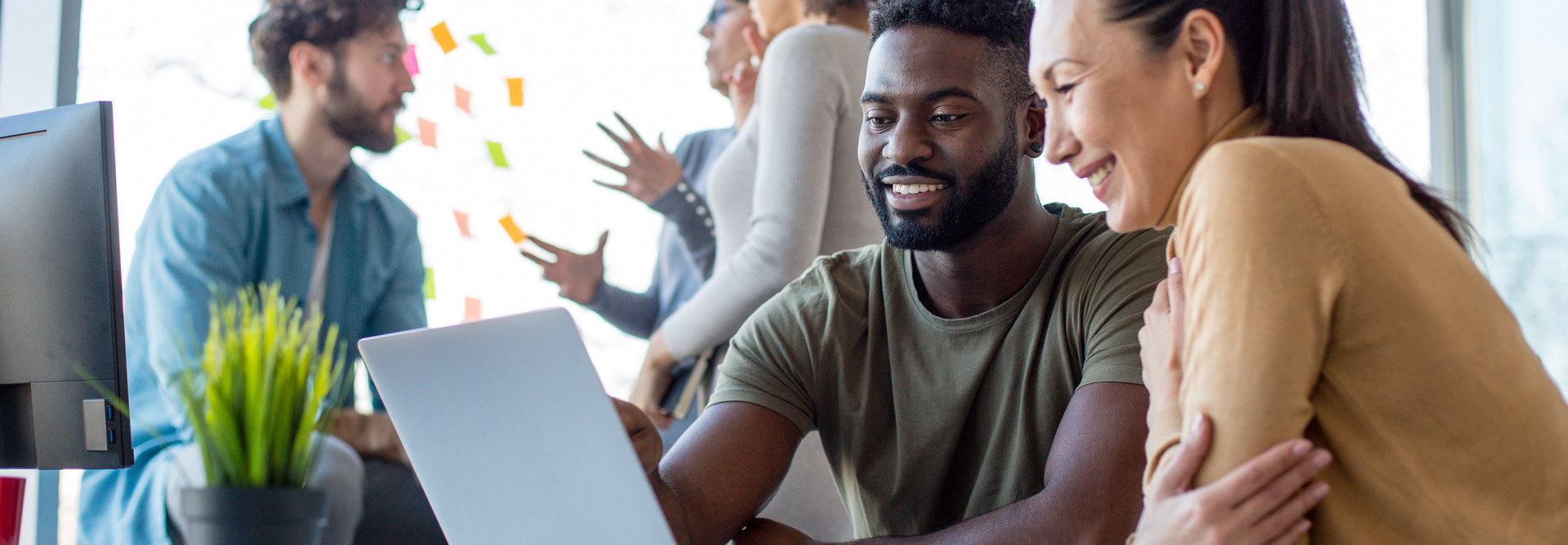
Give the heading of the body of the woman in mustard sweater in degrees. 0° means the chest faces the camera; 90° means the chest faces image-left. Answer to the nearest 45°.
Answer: approximately 90°

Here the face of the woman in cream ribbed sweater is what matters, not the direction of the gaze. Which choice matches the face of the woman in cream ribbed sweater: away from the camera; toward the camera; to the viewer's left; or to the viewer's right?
to the viewer's left

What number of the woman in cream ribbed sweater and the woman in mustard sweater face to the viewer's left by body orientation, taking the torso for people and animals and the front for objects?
2

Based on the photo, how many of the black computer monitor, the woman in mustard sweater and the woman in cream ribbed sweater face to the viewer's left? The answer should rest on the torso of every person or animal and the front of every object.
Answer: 2

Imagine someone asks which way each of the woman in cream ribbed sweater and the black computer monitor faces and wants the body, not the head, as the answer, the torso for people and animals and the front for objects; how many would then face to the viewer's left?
1

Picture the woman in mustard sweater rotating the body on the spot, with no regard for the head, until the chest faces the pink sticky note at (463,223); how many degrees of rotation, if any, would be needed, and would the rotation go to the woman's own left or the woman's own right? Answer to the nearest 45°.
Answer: approximately 45° to the woman's own right

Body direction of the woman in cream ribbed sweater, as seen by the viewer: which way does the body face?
to the viewer's left

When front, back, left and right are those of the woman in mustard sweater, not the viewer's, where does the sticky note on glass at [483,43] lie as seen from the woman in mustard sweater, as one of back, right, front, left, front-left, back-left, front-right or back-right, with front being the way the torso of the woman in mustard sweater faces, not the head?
front-right

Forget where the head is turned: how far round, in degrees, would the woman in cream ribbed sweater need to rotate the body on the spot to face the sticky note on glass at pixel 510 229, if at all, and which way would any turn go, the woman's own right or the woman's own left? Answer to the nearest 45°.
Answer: approximately 45° to the woman's own right

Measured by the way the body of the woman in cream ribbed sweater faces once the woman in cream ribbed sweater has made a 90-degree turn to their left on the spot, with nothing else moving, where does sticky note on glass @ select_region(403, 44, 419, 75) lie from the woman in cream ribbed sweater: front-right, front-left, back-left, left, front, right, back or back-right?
back-right

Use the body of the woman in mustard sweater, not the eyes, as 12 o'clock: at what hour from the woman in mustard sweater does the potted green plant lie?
The potted green plant is roughly at 12 o'clock from the woman in mustard sweater.

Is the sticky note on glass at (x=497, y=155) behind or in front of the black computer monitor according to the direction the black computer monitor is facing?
in front
